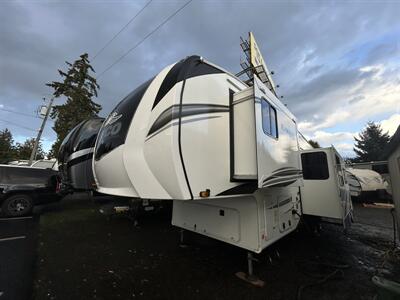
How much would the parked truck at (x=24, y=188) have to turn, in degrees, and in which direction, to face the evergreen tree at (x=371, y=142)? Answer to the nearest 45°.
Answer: approximately 180°

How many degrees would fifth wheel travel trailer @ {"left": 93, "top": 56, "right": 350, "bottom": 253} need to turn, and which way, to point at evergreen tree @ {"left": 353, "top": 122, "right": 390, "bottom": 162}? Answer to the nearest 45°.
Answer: approximately 180°

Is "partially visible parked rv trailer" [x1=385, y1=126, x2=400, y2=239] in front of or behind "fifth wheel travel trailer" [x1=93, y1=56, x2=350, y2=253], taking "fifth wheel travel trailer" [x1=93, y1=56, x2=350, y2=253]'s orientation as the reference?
behind

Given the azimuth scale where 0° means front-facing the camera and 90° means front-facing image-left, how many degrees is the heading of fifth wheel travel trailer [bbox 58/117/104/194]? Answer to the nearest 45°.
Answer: approximately 45°

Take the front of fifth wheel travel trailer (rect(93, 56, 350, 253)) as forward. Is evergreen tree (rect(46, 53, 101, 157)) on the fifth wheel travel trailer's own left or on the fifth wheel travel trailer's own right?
on the fifth wheel travel trailer's own right

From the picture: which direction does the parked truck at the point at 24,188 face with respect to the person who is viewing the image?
facing to the left of the viewer

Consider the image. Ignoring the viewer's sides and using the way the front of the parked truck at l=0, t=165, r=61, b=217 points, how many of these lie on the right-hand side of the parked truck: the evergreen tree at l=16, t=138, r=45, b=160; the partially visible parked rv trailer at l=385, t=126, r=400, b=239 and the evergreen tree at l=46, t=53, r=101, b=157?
2

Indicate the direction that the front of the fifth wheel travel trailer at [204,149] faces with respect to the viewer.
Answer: facing the viewer and to the left of the viewer

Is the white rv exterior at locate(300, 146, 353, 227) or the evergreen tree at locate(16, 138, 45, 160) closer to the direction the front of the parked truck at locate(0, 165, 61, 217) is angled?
the evergreen tree
